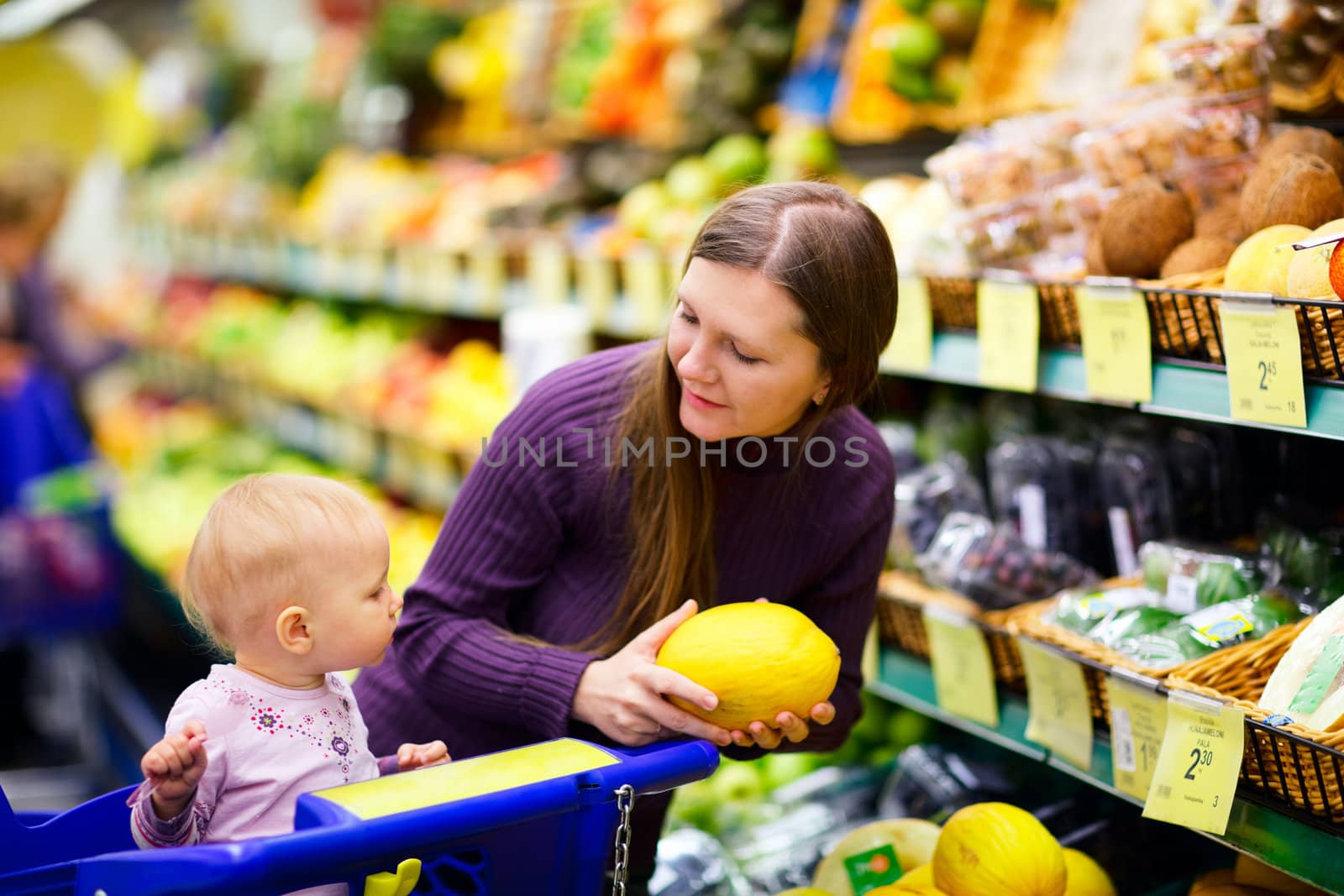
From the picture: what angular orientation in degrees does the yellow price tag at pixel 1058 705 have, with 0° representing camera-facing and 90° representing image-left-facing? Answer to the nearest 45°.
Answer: approximately 45°

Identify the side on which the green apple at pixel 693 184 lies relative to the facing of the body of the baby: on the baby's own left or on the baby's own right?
on the baby's own left

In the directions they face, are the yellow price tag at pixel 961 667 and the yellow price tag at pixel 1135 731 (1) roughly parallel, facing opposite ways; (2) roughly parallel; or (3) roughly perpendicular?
roughly parallel

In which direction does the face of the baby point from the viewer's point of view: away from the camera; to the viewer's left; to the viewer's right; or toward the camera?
to the viewer's right

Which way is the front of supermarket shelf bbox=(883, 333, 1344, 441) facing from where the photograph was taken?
facing the viewer and to the left of the viewer

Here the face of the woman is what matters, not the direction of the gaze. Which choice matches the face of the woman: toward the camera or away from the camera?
toward the camera

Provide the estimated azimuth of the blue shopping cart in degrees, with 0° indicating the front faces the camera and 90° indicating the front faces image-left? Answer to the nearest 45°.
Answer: approximately 135°

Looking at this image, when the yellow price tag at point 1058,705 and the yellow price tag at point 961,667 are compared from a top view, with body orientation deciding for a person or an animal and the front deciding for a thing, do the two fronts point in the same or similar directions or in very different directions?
same or similar directions

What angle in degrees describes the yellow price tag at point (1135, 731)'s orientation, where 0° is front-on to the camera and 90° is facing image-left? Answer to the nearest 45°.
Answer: approximately 45°

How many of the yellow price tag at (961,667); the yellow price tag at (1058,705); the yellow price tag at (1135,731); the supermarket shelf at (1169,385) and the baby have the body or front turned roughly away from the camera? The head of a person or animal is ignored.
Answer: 0

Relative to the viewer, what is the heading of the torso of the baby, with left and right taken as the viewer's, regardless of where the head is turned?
facing the viewer and to the right of the viewer
